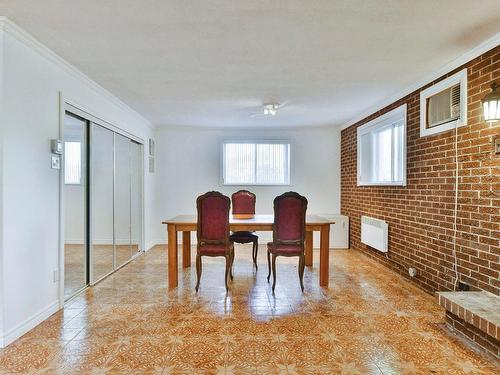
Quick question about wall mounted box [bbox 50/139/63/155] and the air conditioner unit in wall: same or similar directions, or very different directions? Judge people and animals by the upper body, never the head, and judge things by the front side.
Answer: very different directions

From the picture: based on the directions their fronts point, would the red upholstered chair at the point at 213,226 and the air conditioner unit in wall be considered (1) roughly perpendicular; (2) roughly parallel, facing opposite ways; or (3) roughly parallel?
roughly perpendicular

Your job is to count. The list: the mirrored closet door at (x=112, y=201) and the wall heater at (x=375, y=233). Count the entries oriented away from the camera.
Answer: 0

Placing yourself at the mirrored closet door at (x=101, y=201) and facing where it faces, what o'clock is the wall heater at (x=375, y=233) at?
The wall heater is roughly at 11 o'clock from the mirrored closet door.

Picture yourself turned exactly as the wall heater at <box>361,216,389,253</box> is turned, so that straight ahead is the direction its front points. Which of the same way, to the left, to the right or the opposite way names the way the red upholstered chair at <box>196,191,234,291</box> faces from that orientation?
to the right

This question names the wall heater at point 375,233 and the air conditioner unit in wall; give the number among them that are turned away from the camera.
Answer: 0

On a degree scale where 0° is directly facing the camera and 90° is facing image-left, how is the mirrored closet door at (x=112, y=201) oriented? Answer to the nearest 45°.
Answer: approximately 315°

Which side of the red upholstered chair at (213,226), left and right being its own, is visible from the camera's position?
back

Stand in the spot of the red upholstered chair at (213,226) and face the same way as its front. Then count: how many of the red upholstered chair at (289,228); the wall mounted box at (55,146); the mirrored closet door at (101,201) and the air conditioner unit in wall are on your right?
2

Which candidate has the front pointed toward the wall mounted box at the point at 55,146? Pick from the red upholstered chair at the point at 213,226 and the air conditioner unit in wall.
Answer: the air conditioner unit in wall

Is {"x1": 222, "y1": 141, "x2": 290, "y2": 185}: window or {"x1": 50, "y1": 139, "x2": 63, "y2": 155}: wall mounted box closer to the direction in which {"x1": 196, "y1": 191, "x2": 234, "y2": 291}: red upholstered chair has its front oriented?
the window

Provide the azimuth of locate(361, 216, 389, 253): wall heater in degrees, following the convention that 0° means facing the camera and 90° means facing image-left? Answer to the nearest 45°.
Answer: approximately 45°

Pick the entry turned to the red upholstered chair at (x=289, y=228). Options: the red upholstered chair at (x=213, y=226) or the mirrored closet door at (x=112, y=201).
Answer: the mirrored closet door

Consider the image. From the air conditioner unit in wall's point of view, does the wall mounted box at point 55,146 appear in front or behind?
in front
